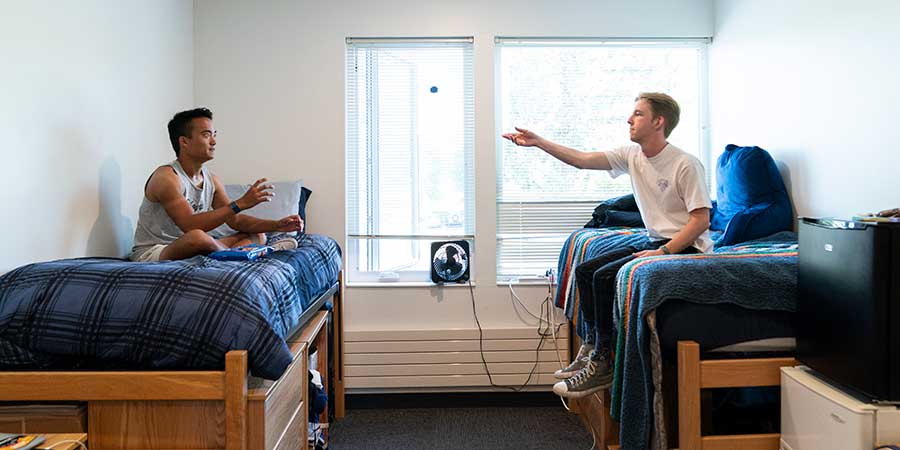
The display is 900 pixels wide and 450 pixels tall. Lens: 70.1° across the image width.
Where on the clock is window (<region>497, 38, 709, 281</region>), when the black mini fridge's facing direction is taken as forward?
The window is roughly at 3 o'clock from the black mini fridge.

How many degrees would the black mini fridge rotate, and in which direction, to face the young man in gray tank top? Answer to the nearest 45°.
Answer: approximately 45° to its right

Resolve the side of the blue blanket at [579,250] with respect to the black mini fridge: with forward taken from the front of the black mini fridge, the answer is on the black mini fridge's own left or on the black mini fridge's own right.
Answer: on the black mini fridge's own right

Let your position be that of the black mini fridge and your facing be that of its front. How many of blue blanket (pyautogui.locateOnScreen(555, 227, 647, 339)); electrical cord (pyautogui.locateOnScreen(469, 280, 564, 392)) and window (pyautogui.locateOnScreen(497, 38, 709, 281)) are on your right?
3

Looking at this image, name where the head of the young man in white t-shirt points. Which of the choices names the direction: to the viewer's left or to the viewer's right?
to the viewer's left

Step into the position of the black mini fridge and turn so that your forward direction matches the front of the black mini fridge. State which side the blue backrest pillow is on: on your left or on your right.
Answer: on your right

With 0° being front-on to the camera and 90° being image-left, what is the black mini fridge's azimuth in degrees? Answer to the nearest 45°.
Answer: approximately 45°
